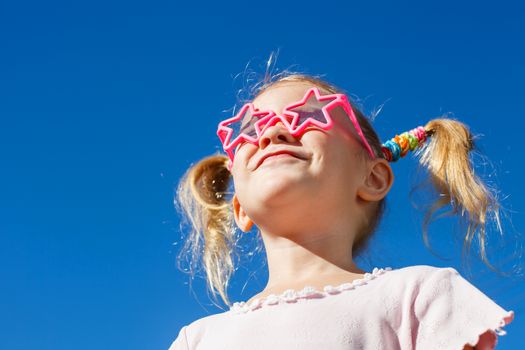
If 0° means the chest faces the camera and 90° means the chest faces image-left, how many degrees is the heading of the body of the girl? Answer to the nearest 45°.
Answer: approximately 45°

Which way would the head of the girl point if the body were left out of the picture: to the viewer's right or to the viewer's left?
to the viewer's left
